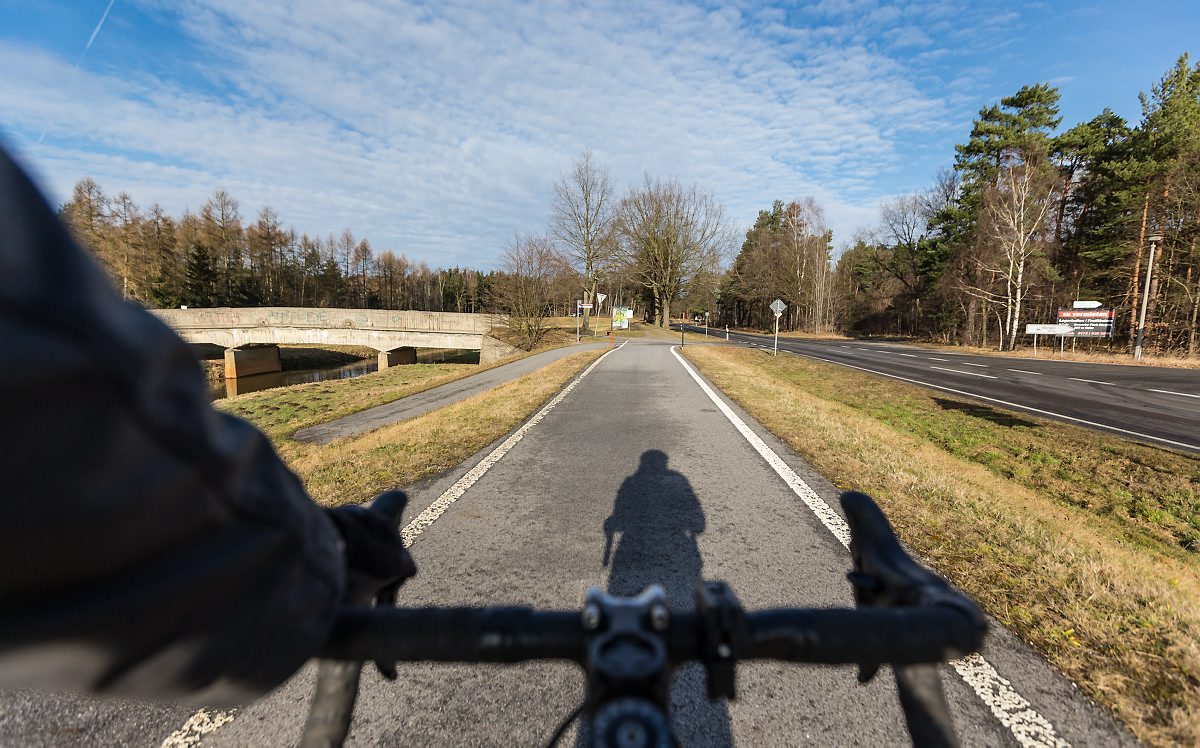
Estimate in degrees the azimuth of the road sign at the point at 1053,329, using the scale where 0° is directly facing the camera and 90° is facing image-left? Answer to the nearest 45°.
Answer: approximately 0°

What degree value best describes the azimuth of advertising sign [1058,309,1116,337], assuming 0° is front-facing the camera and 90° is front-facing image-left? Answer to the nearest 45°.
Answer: approximately 0°

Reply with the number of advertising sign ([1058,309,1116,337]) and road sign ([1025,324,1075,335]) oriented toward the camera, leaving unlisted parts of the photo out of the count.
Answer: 2

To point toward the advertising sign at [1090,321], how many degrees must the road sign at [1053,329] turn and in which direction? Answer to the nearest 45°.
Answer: approximately 90° to its left

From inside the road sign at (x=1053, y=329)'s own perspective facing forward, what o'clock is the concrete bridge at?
The concrete bridge is roughly at 2 o'clock from the road sign.
